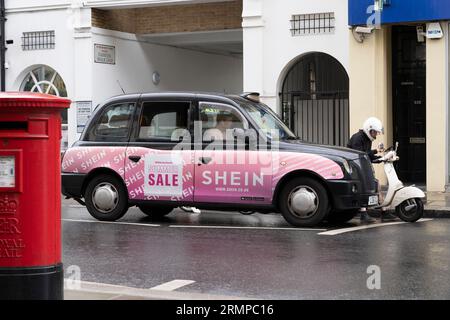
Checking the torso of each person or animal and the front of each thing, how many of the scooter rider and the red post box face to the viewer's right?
1

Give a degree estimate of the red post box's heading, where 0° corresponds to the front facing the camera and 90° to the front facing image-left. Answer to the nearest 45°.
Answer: approximately 0°

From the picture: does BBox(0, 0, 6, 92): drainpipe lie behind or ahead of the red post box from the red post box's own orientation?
behind

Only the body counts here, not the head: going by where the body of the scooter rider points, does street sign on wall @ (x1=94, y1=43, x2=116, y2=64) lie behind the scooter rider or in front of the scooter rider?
behind

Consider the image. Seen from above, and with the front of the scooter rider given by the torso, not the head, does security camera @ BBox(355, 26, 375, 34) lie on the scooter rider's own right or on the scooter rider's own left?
on the scooter rider's own left

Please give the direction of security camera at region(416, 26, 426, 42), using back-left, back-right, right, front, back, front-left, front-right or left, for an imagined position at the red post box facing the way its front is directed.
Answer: back-left

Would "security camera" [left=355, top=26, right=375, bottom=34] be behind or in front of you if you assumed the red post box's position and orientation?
behind

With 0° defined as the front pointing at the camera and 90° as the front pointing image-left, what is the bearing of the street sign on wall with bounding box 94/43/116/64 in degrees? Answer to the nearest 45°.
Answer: approximately 315°

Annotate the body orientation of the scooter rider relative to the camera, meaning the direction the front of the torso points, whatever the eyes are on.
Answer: to the viewer's right
